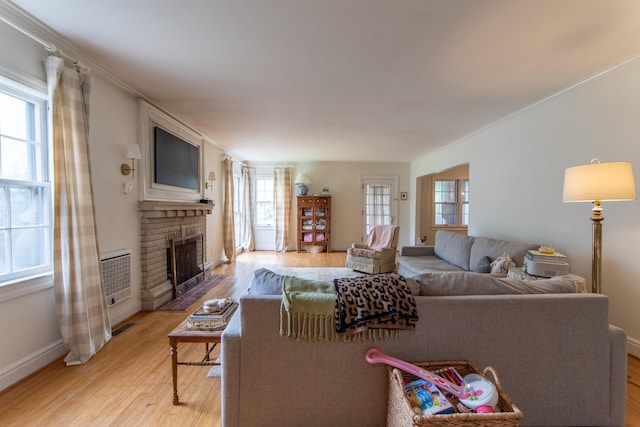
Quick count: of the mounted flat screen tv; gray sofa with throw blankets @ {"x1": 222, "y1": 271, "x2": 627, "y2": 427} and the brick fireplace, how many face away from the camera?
1

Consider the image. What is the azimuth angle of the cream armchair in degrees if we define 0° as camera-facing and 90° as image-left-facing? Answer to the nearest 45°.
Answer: approximately 45°

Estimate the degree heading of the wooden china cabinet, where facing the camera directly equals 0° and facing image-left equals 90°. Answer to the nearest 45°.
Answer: approximately 0°

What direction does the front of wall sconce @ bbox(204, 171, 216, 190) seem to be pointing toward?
to the viewer's right

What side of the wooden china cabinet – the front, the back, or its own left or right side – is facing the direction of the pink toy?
front

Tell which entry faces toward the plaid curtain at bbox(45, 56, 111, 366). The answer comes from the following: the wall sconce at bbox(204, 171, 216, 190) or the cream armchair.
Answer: the cream armchair

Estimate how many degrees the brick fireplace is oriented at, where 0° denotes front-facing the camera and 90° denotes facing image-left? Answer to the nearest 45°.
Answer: approximately 315°

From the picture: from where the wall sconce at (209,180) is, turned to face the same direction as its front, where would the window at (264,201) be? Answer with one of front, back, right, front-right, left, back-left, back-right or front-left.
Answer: front-left

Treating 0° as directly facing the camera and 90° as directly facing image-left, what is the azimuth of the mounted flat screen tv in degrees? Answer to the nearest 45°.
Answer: approximately 315°

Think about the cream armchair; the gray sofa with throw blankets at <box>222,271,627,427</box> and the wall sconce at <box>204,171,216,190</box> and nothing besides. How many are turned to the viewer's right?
1

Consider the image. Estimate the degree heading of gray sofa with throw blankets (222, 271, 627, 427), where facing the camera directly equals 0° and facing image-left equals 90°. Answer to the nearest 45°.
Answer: approximately 180°

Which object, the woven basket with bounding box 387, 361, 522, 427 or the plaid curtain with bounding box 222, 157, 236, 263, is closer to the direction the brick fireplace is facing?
the woven basket
